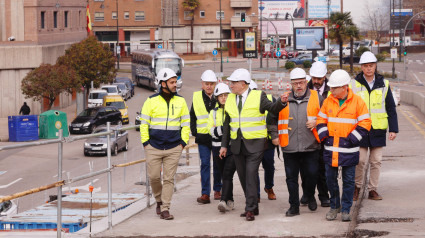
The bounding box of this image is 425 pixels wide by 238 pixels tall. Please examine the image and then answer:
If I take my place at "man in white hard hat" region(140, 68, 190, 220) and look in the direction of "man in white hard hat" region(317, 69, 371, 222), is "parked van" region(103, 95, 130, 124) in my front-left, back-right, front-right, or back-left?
back-left

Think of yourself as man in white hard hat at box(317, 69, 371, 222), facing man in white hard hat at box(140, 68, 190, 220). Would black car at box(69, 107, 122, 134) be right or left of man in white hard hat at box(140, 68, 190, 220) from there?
right

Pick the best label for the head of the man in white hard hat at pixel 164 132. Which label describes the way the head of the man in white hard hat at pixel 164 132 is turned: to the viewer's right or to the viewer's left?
to the viewer's right

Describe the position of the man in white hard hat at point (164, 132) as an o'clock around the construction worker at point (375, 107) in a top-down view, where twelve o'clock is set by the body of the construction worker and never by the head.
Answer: The man in white hard hat is roughly at 2 o'clock from the construction worker.

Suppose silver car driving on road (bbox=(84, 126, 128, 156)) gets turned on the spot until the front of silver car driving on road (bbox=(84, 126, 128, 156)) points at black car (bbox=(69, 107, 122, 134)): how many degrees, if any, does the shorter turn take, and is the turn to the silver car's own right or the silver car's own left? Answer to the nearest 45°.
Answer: approximately 135° to the silver car's own right

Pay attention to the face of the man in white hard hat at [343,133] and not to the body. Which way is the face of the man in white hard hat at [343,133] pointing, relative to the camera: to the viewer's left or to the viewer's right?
to the viewer's left

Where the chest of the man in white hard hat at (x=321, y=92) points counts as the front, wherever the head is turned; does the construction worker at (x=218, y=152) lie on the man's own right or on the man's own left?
on the man's own right

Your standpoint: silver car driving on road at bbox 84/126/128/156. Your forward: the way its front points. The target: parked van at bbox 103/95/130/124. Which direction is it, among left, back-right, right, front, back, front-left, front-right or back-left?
back-right

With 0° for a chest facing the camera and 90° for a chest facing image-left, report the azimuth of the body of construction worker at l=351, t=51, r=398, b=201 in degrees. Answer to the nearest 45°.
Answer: approximately 0°

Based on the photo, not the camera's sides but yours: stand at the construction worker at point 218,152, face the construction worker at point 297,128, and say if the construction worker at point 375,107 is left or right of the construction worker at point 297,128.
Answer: left
